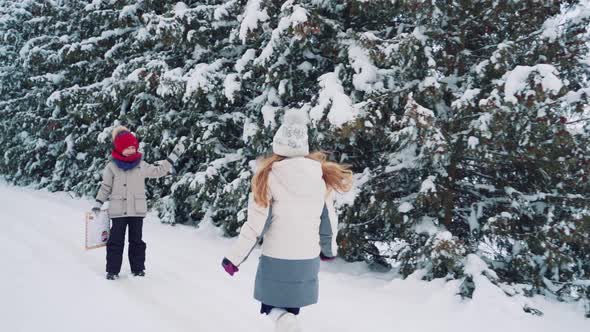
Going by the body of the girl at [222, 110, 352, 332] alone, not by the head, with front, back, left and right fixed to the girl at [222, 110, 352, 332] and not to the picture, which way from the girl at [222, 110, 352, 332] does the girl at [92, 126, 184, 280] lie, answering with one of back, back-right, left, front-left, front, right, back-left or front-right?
front-left

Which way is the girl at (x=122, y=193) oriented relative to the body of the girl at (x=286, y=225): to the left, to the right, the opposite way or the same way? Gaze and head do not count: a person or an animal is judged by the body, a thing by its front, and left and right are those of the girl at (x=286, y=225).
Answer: the opposite way

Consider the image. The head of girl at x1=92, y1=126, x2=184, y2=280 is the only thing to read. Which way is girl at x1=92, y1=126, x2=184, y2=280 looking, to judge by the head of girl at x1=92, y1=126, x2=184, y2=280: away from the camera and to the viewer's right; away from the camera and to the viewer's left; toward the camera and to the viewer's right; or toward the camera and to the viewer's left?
toward the camera and to the viewer's right

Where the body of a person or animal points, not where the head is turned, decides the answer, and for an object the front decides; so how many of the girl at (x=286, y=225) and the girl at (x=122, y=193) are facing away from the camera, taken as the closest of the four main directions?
1

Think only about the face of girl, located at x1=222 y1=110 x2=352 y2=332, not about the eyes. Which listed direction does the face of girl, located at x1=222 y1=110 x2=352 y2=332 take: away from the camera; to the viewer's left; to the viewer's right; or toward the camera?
away from the camera

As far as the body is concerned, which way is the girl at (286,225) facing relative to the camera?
away from the camera

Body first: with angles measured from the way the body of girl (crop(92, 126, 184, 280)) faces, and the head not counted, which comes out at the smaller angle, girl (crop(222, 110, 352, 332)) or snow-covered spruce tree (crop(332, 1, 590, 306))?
the girl

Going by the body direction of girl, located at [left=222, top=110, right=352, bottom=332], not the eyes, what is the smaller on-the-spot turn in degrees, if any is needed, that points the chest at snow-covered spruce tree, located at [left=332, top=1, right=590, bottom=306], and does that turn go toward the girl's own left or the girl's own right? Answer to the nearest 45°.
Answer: approximately 45° to the girl's own right

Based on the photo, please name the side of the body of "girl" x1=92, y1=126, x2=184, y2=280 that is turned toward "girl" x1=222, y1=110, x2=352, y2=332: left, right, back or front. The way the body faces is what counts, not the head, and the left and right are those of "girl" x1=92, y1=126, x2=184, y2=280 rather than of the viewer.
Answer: front

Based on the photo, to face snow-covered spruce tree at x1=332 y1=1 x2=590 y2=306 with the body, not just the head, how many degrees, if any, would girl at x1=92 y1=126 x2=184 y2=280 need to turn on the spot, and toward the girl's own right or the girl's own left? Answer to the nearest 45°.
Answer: approximately 90° to the girl's own left
